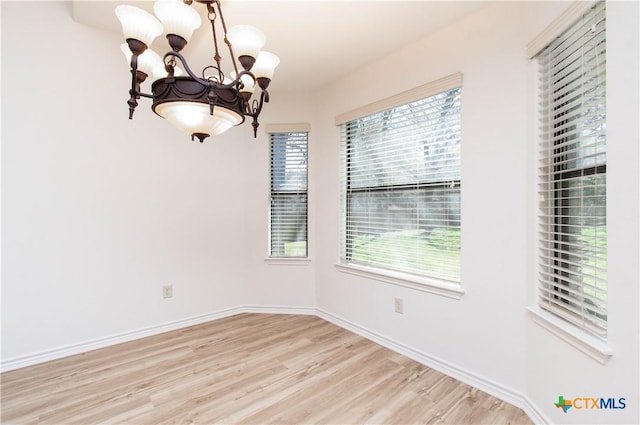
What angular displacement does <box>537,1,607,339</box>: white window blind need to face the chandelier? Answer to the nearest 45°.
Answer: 0° — it already faces it

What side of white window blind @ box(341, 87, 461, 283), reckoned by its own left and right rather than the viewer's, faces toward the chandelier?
front

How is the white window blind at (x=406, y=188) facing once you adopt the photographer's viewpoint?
facing the viewer and to the left of the viewer

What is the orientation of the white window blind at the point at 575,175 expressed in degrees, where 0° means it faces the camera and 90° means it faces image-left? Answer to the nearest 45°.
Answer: approximately 45°
